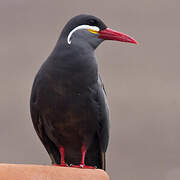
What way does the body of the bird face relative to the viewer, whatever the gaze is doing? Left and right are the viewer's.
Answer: facing the viewer
